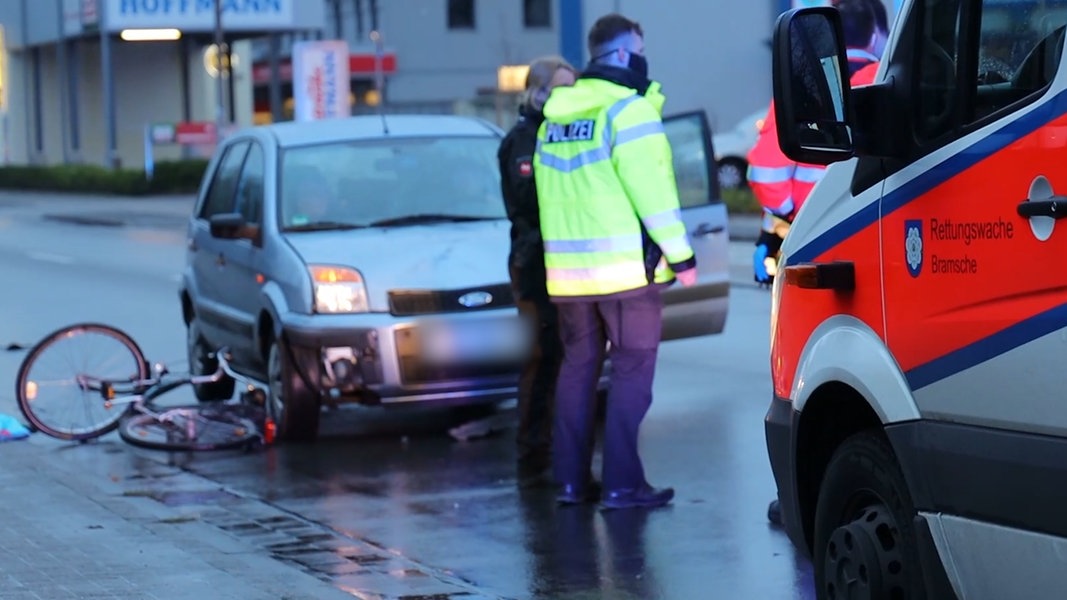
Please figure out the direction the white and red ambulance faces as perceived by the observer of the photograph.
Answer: facing away from the viewer and to the left of the viewer

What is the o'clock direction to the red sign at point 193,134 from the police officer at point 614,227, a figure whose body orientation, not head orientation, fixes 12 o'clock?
The red sign is roughly at 10 o'clock from the police officer.

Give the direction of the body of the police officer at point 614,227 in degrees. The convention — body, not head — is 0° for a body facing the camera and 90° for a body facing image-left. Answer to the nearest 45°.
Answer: approximately 225°

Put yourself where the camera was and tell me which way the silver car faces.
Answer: facing the viewer and to the right of the viewer

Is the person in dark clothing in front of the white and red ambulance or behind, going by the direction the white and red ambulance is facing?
in front

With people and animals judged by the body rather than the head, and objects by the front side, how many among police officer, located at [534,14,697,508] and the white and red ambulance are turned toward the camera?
0

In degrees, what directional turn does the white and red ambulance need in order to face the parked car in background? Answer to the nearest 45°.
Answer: approximately 45° to its right

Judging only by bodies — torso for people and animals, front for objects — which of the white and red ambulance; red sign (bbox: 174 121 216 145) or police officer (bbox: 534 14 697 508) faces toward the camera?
the red sign

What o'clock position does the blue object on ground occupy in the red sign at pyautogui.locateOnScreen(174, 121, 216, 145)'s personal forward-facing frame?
The blue object on ground is roughly at 12 o'clock from the red sign.

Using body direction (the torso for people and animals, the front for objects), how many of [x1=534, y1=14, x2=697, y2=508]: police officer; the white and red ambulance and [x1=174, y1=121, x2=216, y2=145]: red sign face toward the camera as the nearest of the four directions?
1

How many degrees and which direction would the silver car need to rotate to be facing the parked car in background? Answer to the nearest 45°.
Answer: approximately 135° to its left

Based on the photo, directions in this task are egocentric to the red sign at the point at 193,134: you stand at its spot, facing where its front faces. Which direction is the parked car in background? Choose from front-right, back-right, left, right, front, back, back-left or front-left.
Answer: front-left

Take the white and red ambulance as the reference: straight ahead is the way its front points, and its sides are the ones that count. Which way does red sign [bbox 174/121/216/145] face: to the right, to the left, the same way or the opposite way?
the opposite way
